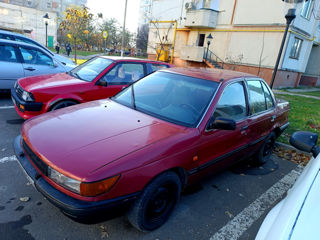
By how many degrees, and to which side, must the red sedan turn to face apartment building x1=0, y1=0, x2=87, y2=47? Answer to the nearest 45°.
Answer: approximately 90° to its right

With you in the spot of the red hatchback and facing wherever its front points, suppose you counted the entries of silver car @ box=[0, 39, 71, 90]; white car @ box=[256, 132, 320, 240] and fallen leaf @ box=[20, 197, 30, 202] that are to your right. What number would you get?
1

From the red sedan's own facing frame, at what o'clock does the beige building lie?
The beige building is roughly at 5 o'clock from the red sedan.

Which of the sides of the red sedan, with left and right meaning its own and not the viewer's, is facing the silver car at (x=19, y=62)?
right

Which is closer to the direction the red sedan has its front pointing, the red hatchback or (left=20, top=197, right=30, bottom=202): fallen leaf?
the fallen leaf

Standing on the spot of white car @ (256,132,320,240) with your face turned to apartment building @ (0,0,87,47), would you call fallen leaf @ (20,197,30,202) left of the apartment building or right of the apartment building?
left

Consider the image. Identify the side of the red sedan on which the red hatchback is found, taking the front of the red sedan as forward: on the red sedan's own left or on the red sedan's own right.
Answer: on the red sedan's own right

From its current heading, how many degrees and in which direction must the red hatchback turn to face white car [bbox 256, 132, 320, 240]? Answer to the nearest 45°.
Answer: approximately 45° to its left
